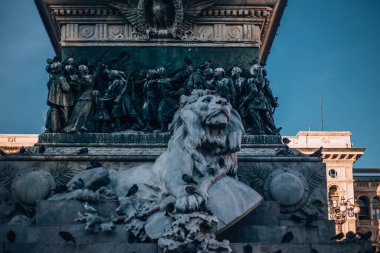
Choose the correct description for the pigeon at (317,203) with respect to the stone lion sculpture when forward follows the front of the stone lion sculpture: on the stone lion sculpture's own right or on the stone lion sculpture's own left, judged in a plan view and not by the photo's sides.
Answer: on the stone lion sculpture's own left

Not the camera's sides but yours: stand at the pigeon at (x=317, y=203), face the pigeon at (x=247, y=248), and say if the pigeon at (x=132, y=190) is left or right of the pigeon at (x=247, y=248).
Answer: right
